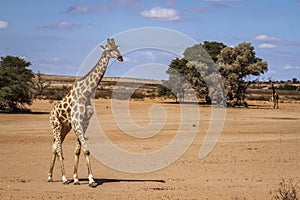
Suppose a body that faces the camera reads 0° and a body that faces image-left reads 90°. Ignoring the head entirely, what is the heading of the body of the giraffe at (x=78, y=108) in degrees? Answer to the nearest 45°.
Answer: approximately 315°

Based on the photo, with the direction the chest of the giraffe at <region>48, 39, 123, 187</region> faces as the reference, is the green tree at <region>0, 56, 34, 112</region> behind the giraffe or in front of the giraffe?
behind
